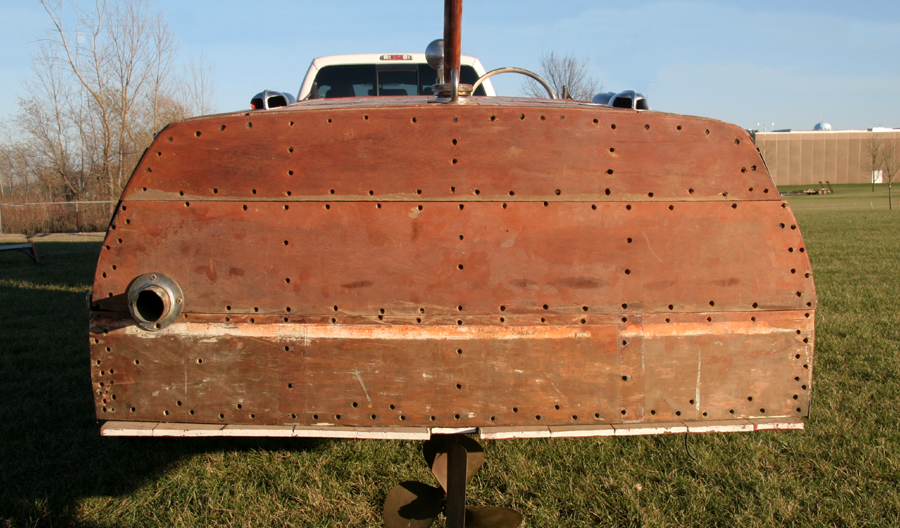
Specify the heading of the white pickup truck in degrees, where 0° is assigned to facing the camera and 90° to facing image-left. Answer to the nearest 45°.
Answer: approximately 180°

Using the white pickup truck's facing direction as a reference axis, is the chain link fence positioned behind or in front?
in front
